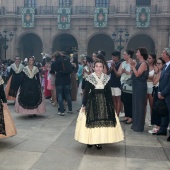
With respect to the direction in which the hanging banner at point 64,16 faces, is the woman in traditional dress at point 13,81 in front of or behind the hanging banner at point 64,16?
in front

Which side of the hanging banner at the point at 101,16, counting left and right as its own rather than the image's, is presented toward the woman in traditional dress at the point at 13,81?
front

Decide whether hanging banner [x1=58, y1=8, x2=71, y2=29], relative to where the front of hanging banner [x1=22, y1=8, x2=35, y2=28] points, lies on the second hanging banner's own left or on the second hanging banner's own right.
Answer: on the second hanging banner's own left

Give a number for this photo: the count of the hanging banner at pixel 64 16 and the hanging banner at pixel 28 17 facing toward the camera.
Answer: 2

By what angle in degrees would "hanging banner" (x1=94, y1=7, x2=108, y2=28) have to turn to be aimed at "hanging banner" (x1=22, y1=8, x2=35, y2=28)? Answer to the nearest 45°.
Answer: approximately 90° to its right

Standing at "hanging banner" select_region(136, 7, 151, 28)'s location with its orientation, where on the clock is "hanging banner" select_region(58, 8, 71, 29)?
"hanging banner" select_region(58, 8, 71, 29) is roughly at 3 o'clock from "hanging banner" select_region(136, 7, 151, 28).

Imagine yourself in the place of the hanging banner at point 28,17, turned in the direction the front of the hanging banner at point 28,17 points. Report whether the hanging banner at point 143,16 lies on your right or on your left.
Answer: on your left
